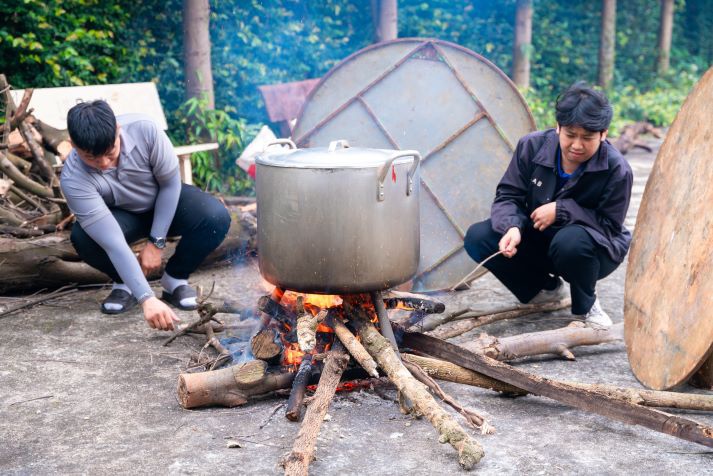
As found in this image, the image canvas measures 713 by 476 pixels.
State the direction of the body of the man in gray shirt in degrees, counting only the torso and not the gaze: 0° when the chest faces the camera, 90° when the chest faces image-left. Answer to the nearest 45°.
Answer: approximately 0°

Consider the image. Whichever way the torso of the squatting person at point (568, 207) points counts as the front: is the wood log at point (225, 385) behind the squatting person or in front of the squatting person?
in front

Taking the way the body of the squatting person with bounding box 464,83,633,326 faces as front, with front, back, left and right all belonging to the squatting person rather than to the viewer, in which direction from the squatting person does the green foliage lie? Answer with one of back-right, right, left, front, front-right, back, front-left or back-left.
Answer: right

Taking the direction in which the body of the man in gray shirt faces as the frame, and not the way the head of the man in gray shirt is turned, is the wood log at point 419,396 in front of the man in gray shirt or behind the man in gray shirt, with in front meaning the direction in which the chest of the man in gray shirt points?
in front

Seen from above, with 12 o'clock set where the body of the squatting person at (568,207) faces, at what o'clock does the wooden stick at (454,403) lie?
The wooden stick is roughly at 11 o'clock from the squatting person.
